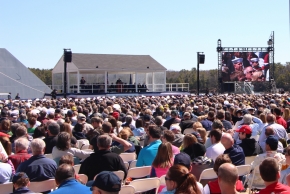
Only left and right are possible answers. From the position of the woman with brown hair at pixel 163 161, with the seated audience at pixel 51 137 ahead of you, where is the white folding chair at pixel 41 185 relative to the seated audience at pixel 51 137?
left

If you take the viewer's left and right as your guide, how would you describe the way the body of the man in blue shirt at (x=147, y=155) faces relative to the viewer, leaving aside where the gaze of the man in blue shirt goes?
facing away from the viewer and to the left of the viewer

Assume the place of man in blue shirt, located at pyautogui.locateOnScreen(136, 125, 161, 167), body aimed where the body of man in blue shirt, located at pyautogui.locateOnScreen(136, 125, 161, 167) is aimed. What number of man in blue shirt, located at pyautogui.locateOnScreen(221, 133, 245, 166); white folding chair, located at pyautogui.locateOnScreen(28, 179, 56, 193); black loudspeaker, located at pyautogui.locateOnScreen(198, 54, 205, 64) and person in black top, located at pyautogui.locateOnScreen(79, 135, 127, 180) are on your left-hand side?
2

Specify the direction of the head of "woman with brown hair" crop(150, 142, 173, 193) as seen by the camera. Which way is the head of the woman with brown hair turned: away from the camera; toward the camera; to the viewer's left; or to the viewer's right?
away from the camera

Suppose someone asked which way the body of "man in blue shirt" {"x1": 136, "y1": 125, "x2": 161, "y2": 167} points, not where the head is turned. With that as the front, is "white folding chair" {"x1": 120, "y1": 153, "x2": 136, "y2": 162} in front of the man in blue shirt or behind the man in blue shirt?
in front

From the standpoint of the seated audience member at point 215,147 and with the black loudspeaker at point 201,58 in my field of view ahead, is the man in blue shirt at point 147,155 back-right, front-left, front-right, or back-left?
back-left

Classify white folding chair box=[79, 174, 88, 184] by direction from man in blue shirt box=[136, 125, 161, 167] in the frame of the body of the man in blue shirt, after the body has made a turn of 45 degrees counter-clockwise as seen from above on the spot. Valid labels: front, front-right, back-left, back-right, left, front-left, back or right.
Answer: front-left

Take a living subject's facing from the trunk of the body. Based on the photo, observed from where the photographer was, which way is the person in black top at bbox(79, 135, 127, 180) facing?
facing away from the viewer

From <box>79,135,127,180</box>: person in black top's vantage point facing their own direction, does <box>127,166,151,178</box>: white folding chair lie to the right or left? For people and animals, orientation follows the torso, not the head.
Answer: on their right

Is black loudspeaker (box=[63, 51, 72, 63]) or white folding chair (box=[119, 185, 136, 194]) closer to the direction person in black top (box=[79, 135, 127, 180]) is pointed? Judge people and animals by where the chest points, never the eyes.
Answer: the black loudspeaker

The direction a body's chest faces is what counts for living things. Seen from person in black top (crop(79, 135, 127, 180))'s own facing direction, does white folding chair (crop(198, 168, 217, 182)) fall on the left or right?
on their right
